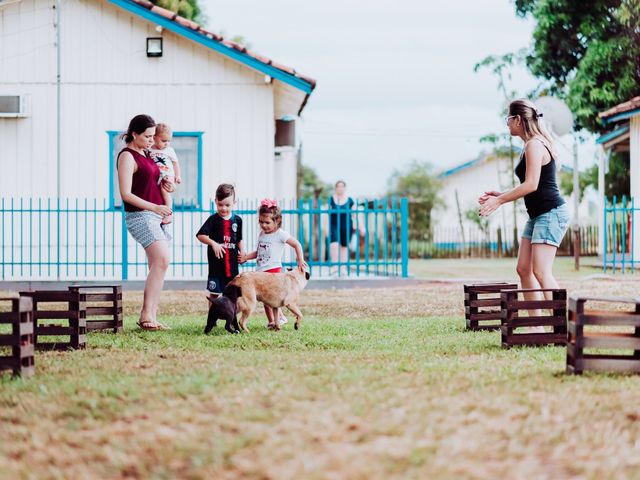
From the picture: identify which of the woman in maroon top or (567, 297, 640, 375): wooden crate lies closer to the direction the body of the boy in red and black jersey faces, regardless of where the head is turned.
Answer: the wooden crate

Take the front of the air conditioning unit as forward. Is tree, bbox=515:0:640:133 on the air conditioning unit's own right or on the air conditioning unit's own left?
on the air conditioning unit's own left

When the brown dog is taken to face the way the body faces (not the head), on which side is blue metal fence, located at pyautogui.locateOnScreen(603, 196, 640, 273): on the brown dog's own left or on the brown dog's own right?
on the brown dog's own left

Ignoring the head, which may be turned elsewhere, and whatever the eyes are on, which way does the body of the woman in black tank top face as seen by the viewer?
to the viewer's left

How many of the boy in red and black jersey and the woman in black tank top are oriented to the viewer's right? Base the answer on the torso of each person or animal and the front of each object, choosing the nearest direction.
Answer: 0

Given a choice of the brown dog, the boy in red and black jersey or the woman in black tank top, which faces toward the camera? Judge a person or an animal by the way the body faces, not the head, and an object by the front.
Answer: the boy in red and black jersey

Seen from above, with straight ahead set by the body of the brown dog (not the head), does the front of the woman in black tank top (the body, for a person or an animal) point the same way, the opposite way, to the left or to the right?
the opposite way

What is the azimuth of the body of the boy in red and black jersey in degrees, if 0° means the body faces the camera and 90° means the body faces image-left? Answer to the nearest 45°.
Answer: approximately 0°

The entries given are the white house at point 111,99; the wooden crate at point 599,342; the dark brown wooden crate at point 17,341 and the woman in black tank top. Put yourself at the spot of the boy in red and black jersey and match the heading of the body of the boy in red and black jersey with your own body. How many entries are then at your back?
1

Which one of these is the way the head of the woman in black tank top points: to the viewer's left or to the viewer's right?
to the viewer's left

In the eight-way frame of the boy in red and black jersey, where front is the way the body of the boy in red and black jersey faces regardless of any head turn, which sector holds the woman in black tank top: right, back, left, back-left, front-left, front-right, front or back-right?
front-left

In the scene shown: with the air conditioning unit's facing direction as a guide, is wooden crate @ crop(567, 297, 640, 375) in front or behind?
in front

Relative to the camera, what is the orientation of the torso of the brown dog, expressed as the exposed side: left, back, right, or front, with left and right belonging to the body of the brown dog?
right

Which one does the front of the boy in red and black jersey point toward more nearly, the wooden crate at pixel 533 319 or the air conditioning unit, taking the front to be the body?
the wooden crate
